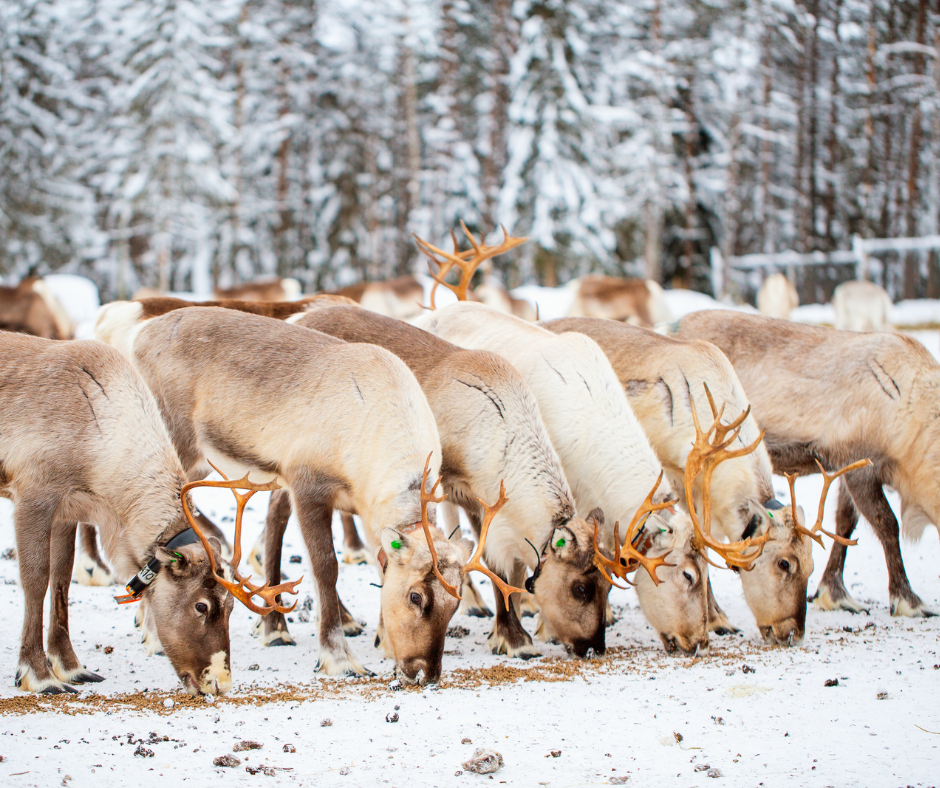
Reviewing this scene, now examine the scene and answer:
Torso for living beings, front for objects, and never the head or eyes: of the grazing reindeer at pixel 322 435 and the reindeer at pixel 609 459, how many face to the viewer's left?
0

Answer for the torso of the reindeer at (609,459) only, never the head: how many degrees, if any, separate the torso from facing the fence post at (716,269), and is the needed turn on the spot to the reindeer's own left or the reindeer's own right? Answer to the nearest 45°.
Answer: approximately 135° to the reindeer's own left

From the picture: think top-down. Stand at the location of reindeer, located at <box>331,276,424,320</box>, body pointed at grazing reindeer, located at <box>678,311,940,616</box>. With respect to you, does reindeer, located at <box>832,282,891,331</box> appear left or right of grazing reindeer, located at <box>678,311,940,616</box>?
left

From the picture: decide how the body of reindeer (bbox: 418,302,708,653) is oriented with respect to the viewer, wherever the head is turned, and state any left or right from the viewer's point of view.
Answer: facing the viewer and to the right of the viewer
